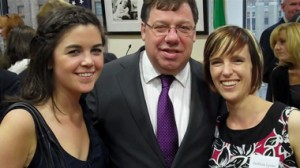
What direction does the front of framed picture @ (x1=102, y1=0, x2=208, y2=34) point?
toward the camera

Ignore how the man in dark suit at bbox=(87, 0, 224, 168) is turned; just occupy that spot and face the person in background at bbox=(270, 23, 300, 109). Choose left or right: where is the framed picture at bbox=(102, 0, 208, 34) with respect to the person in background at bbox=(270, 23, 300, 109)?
left

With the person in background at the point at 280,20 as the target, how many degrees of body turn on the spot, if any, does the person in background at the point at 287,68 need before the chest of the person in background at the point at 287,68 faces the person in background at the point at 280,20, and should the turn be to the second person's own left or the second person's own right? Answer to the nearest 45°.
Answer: approximately 135° to the second person's own right

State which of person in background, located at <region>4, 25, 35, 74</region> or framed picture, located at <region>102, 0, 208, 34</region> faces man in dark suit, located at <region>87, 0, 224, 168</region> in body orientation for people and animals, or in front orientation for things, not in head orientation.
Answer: the framed picture

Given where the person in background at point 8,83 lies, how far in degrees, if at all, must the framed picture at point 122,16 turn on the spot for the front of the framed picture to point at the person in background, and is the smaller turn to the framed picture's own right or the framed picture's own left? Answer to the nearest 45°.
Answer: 0° — it already faces them

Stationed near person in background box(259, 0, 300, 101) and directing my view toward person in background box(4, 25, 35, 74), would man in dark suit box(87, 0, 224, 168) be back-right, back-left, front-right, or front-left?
front-left

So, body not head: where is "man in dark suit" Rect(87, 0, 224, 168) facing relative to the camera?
toward the camera
